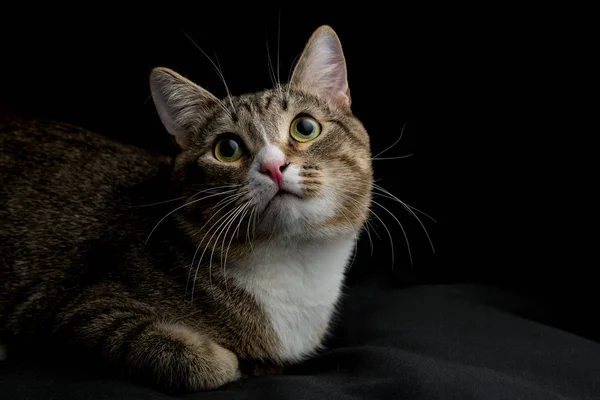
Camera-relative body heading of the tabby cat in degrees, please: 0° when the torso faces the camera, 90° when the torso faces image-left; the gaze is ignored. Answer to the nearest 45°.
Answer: approximately 315°
